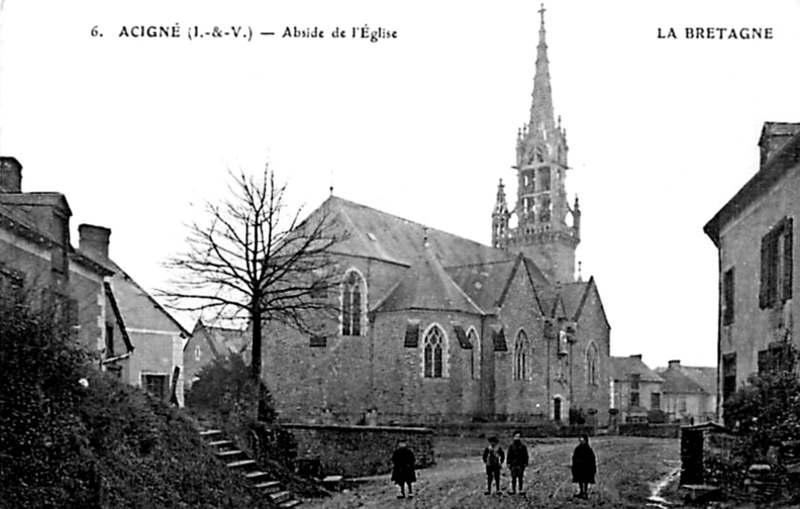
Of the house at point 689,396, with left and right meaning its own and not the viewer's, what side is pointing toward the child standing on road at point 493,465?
front

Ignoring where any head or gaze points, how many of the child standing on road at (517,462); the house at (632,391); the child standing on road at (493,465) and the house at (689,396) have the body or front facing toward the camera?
4

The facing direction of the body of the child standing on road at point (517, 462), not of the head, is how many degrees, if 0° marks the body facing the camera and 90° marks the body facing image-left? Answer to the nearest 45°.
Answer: approximately 0°

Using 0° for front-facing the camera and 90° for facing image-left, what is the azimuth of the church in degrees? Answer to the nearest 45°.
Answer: approximately 225°

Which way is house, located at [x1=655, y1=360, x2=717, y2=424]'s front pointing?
toward the camera

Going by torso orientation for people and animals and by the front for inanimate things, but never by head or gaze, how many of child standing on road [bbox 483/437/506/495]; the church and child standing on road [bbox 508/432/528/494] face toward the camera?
2

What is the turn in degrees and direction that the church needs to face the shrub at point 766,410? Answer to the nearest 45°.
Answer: approximately 135° to its right

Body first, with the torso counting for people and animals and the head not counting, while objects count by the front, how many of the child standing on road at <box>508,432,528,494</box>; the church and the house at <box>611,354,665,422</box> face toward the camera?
2

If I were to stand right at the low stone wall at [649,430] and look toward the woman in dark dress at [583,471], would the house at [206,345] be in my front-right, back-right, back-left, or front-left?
front-right

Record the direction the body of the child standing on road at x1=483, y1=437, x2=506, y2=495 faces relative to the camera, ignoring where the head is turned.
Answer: toward the camera

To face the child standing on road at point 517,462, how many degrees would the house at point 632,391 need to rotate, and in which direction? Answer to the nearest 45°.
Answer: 0° — it already faces them

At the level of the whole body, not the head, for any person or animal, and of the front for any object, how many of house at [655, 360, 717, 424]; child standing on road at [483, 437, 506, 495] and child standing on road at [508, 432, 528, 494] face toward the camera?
3

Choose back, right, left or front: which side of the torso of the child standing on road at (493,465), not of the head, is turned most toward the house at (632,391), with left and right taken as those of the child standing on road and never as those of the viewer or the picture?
back
